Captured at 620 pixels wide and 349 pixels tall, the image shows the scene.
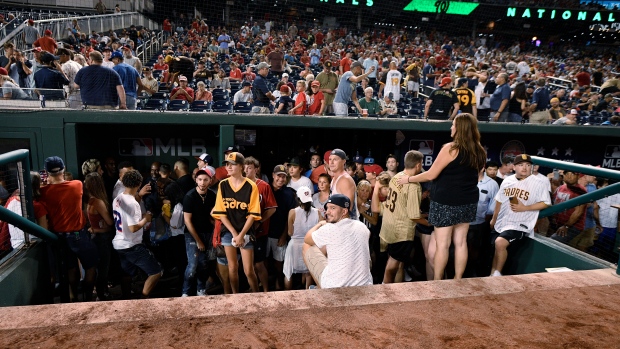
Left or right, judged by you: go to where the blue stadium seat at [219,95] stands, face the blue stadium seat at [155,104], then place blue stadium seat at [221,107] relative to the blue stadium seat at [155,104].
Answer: left

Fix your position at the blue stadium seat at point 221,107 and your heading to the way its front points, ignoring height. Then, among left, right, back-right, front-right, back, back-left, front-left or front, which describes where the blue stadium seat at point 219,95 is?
back

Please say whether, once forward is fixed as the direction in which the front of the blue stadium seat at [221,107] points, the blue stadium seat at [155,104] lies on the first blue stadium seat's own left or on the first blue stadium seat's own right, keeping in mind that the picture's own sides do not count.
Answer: on the first blue stadium seat's own right

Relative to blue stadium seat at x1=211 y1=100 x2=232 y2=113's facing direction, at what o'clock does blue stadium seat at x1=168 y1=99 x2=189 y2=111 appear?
blue stadium seat at x1=168 y1=99 x2=189 y2=111 is roughly at 3 o'clock from blue stadium seat at x1=211 y1=100 x2=232 y2=113.

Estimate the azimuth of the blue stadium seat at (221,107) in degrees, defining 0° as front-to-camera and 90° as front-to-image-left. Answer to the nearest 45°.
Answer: approximately 0°
